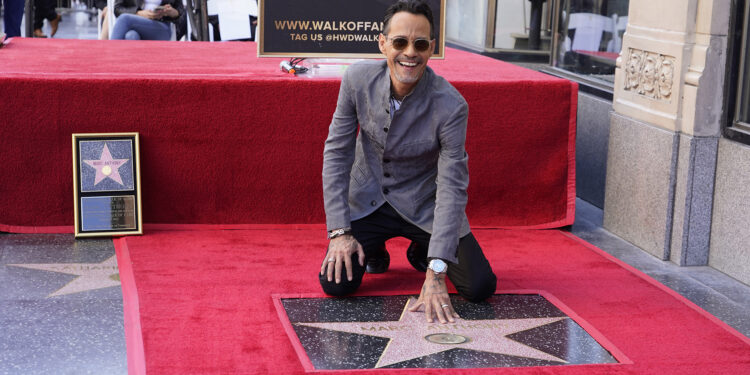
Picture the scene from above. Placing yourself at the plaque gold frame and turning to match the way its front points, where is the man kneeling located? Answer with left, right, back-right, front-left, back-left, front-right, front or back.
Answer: front-left

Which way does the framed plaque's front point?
toward the camera

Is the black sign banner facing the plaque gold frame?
no

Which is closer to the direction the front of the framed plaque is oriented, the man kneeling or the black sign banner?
the man kneeling

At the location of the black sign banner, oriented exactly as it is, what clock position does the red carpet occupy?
The red carpet is roughly at 12 o'clock from the black sign banner.

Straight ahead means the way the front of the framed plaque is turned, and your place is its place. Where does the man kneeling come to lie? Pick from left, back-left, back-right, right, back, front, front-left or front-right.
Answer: front-left

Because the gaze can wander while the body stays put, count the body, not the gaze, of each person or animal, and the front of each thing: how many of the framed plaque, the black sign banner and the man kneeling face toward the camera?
3

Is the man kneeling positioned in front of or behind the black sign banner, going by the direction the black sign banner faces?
in front

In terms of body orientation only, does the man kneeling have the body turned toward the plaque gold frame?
no

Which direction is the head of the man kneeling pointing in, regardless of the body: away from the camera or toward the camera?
toward the camera

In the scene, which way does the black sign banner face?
toward the camera

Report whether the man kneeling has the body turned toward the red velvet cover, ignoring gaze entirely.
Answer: no

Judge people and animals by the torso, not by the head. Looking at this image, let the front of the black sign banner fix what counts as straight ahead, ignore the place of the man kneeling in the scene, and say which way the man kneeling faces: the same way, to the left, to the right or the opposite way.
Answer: the same way

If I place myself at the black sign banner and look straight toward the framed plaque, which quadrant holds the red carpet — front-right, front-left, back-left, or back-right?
front-left

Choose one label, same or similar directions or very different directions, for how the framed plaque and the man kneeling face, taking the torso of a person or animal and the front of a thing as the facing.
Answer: same or similar directions

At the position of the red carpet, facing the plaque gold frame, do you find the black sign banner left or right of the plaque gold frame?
right
